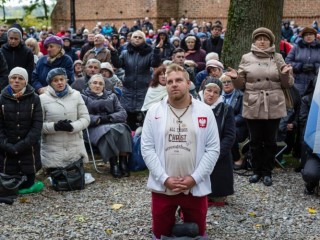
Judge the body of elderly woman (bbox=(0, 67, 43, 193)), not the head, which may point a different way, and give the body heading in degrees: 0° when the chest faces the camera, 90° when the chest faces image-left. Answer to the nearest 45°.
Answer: approximately 0°

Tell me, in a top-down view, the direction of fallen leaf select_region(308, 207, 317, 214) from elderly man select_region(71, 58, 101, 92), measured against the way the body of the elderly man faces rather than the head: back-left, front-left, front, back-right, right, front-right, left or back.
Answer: front-left

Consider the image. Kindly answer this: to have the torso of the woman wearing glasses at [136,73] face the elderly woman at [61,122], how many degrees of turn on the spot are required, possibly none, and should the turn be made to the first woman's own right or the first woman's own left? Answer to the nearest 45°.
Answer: approximately 45° to the first woman's own right

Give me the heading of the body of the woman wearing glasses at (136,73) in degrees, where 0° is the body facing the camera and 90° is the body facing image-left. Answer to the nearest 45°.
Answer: approximately 0°

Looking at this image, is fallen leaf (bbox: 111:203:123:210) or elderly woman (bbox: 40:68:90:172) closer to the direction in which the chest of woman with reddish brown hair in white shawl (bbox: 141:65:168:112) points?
the fallen leaf
